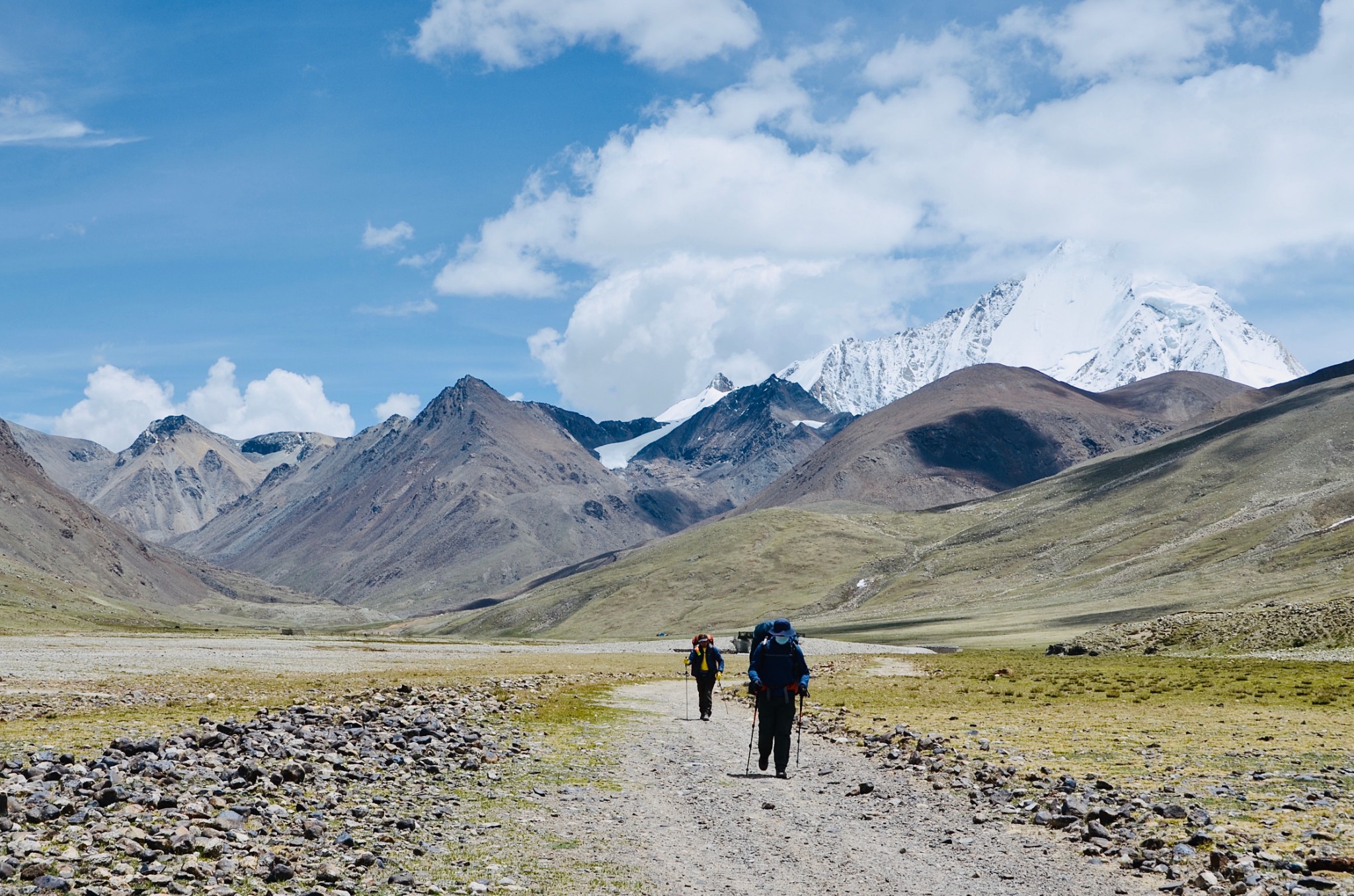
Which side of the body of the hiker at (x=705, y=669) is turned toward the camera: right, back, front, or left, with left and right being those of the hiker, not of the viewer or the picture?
front

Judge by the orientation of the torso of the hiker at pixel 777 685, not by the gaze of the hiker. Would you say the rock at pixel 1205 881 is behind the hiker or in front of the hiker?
in front

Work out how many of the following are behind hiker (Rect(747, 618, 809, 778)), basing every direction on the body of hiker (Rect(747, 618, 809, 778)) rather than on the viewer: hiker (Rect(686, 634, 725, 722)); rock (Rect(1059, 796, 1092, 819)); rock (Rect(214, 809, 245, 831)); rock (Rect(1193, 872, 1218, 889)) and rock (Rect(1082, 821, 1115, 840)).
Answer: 1

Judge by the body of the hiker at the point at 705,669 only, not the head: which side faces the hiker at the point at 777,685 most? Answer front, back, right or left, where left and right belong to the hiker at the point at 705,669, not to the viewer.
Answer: front

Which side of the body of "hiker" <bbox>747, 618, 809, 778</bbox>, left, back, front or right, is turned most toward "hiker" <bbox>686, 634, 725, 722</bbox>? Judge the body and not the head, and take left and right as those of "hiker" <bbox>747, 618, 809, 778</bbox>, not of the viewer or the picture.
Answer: back

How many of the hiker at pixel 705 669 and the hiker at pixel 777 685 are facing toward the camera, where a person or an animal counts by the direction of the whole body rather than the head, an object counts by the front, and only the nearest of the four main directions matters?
2

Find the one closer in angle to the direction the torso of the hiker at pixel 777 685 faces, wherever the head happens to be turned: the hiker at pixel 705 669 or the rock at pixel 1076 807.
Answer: the rock

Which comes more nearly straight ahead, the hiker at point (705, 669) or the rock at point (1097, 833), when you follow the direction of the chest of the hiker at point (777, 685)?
the rock

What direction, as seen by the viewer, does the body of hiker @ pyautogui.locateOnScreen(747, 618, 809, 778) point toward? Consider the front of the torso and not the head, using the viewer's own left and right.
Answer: facing the viewer

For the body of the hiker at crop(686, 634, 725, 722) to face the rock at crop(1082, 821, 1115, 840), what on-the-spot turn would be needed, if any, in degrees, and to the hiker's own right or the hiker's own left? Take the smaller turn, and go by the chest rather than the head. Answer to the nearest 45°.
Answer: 0° — they already face it

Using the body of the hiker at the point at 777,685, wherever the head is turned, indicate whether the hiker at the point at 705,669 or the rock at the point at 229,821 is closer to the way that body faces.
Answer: the rock

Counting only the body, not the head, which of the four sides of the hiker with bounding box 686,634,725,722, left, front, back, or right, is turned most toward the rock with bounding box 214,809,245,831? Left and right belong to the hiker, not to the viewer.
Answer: front

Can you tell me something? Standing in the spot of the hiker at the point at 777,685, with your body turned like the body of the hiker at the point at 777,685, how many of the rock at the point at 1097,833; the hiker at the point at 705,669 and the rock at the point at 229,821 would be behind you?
1

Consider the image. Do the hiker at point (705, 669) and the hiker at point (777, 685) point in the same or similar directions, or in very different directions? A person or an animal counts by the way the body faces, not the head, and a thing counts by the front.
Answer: same or similar directions
